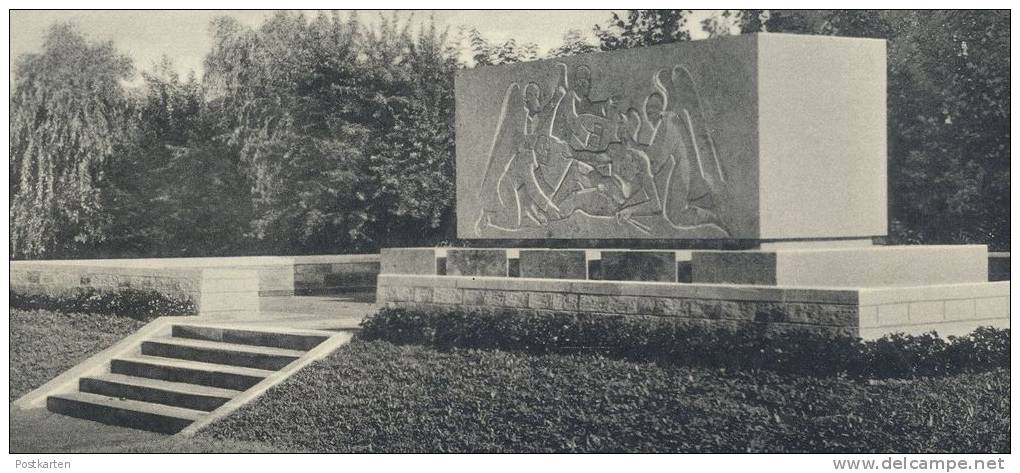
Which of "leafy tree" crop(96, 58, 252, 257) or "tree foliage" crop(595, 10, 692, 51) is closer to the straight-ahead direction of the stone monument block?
the leafy tree

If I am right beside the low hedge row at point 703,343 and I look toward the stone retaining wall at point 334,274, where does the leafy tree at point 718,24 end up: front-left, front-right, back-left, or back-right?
front-right

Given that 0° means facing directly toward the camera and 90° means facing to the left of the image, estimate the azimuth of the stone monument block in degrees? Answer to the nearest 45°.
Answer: approximately 45°

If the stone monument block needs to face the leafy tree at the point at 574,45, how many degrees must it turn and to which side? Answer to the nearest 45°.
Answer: approximately 135° to its right

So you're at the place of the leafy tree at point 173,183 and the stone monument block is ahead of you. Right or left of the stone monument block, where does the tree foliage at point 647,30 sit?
left

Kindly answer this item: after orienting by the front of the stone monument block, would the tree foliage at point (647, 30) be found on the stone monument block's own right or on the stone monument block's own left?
on the stone monument block's own right

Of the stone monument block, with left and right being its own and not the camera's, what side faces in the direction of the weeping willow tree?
right

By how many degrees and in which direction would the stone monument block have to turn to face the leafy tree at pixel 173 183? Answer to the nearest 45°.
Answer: approximately 90° to its right

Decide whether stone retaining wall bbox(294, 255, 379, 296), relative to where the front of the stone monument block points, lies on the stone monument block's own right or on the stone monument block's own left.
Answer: on the stone monument block's own right
